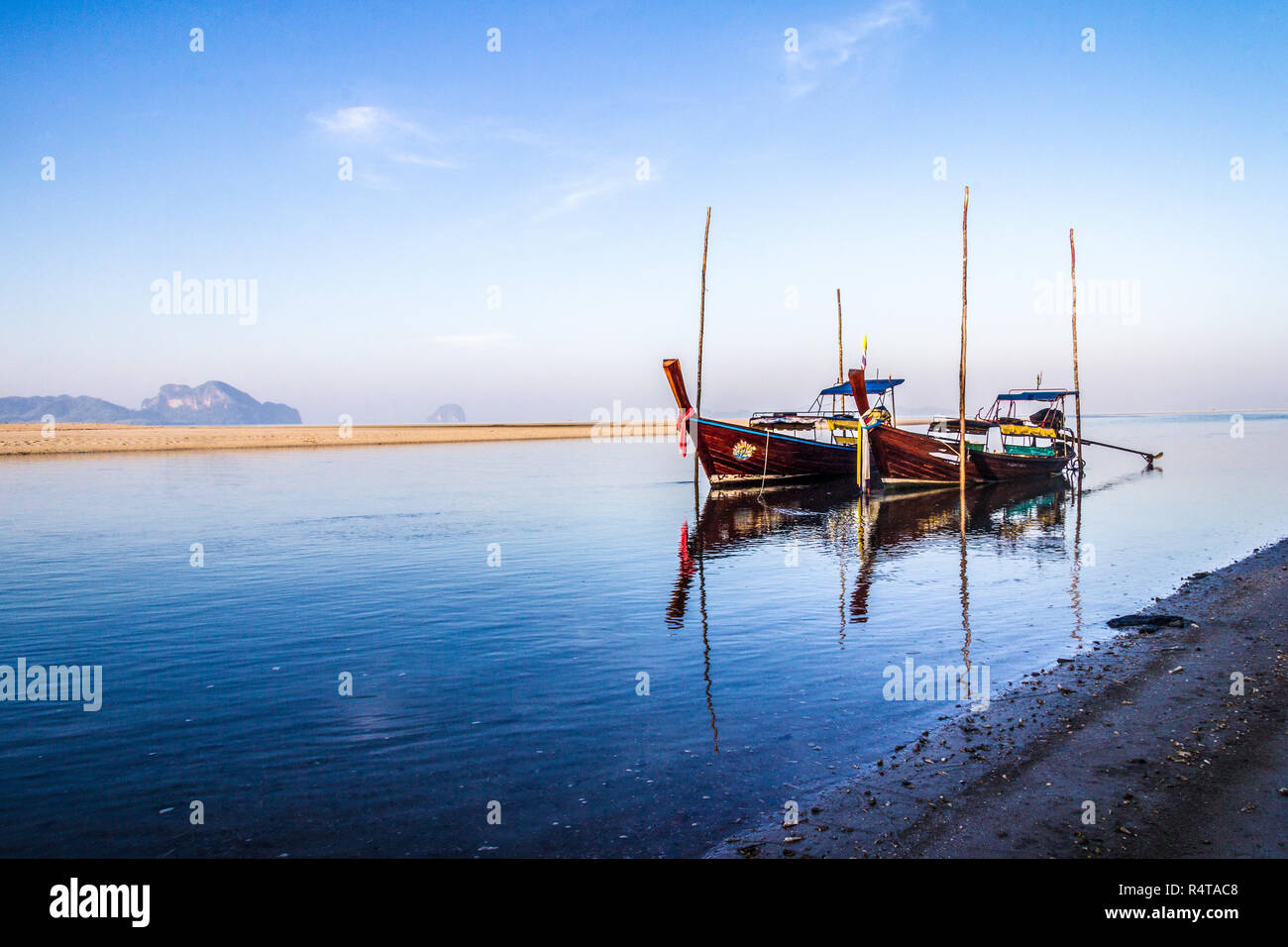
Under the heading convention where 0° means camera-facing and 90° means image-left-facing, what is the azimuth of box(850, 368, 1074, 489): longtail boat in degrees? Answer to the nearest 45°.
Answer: approximately 45°

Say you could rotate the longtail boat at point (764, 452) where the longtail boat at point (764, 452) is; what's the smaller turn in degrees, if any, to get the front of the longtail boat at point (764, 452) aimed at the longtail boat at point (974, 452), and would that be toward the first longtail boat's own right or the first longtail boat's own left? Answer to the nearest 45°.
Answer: approximately 135° to the first longtail boat's own left

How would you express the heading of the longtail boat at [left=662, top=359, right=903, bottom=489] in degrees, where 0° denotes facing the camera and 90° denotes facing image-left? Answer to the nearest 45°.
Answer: approximately 45°
